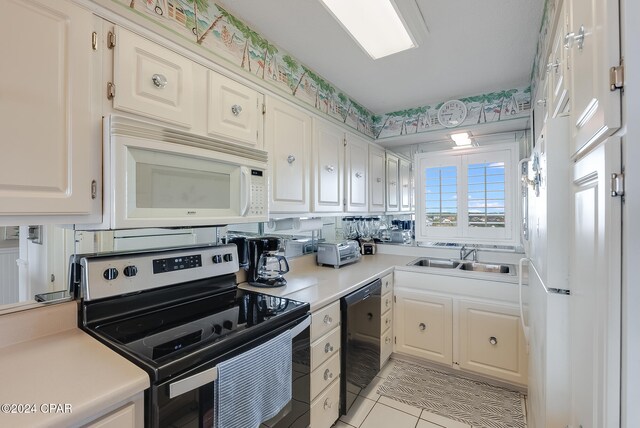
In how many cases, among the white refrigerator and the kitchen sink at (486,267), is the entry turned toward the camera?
1

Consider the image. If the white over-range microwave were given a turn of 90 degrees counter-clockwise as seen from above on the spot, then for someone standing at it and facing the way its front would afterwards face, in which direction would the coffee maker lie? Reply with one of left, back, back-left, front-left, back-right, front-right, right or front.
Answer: front

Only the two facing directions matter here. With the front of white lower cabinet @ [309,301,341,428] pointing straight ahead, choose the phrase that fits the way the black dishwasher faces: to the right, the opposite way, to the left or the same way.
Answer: the same way

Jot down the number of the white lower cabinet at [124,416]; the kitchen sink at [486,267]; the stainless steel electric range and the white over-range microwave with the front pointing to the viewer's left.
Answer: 0

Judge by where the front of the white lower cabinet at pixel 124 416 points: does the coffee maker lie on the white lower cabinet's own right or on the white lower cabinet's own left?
on the white lower cabinet's own left

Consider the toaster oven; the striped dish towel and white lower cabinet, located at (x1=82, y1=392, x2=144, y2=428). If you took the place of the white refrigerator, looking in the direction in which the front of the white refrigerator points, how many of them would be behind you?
0

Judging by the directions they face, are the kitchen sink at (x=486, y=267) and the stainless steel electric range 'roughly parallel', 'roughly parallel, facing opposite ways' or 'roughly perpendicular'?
roughly perpendicular

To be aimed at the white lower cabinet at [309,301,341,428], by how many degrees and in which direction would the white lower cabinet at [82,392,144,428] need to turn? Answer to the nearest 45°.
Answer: approximately 45° to its left

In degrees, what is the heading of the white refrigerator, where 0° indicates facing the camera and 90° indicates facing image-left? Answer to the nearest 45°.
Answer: approximately 90°

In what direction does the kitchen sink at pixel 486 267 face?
toward the camera

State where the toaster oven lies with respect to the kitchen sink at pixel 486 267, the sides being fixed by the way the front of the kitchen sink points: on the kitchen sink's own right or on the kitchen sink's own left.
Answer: on the kitchen sink's own right

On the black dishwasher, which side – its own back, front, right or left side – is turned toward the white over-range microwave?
right

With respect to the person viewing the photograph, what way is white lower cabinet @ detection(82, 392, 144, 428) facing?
facing the viewer and to the right of the viewer

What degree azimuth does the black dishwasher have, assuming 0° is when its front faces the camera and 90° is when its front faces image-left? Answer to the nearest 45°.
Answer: approximately 315°

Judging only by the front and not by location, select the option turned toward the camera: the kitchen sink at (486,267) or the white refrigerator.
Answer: the kitchen sink

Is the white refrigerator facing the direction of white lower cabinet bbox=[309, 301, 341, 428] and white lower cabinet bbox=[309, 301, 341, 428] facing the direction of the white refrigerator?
yes

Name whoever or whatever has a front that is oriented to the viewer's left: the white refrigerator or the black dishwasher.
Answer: the white refrigerator
